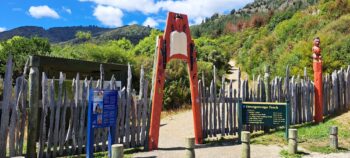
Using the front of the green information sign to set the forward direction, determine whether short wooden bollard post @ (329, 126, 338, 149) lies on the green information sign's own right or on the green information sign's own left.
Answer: on the green information sign's own left

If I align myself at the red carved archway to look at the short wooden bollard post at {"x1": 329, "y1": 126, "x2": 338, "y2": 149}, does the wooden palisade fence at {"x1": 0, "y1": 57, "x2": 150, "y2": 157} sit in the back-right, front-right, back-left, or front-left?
back-right

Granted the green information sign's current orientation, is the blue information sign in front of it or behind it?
in front

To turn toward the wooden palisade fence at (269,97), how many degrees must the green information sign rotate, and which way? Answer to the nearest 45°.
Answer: approximately 180°

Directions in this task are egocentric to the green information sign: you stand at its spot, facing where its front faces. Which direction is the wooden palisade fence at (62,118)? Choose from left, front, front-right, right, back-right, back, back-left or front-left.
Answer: front-right

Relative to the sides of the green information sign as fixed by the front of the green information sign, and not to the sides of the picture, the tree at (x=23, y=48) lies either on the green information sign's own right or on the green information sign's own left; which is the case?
on the green information sign's own right

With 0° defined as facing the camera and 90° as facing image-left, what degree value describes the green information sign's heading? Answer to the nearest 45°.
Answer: approximately 0°

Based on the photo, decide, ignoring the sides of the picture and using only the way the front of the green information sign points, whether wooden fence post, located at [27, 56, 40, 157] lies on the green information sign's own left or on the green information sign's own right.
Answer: on the green information sign's own right
